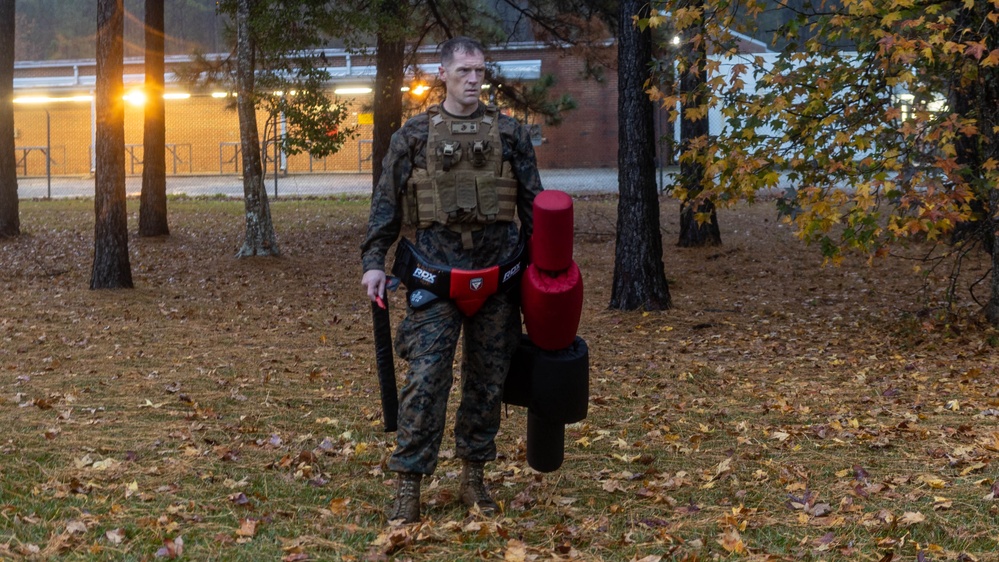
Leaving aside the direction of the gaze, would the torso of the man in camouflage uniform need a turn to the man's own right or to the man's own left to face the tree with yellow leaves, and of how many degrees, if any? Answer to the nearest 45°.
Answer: approximately 135° to the man's own left

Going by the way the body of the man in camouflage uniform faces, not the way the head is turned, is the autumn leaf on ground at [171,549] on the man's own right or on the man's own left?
on the man's own right

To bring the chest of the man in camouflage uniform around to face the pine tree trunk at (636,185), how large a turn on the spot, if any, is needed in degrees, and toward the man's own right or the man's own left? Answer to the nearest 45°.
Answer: approximately 180°

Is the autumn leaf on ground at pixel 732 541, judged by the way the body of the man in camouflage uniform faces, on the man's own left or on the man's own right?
on the man's own left

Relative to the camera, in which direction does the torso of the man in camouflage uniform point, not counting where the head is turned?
toward the camera
